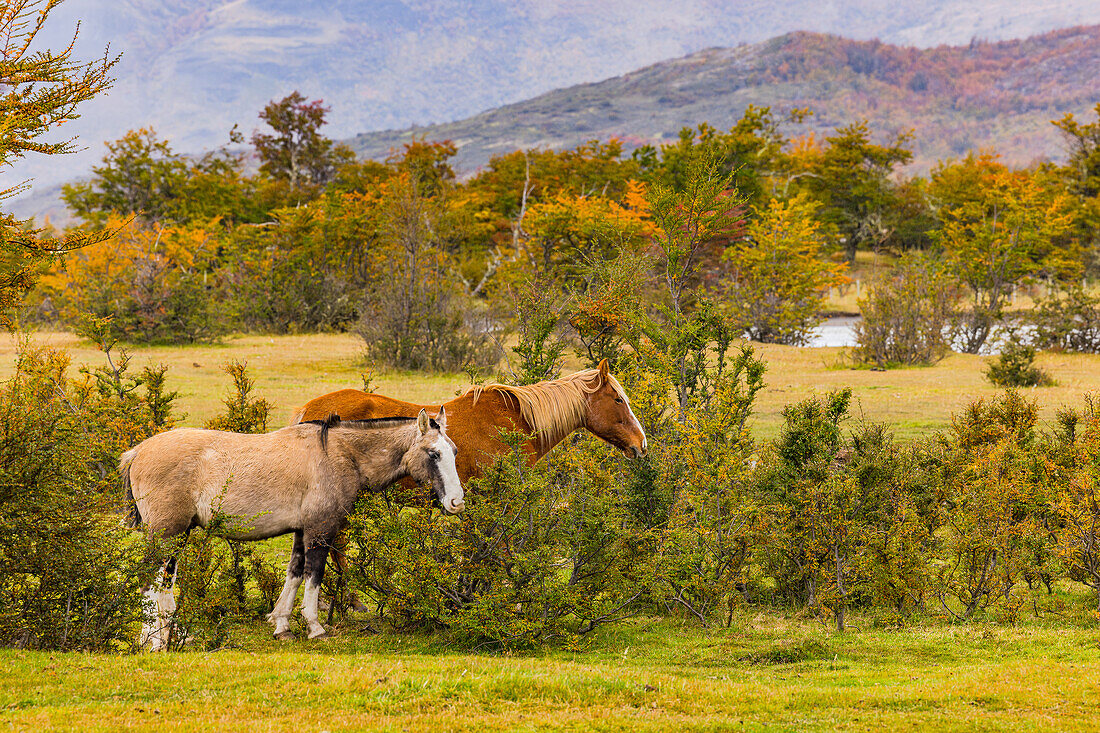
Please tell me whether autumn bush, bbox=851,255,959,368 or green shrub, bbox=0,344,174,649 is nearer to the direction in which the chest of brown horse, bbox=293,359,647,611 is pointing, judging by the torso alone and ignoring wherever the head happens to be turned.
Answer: the autumn bush

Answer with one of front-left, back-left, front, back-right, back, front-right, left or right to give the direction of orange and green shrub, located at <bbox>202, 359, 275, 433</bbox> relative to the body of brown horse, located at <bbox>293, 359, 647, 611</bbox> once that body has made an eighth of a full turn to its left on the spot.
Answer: left

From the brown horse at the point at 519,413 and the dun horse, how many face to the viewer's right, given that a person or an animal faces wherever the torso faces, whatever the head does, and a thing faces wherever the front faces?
2

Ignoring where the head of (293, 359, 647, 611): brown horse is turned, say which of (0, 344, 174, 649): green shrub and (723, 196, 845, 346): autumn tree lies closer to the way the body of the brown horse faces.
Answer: the autumn tree

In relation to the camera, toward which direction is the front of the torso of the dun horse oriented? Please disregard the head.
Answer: to the viewer's right

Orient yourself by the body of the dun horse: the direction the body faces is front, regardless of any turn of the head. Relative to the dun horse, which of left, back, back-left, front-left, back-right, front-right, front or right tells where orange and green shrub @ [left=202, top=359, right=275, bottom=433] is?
left

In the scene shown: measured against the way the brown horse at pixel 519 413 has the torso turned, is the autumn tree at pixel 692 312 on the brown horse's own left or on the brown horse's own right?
on the brown horse's own left

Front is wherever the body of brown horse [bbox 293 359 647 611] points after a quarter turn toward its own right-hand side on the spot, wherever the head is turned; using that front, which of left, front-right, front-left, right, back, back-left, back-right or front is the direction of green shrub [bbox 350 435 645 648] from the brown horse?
front

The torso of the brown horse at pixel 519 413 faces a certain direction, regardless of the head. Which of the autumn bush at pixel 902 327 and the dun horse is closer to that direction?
the autumn bush

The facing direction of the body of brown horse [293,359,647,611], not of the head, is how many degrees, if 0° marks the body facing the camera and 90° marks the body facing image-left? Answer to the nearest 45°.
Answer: approximately 270°

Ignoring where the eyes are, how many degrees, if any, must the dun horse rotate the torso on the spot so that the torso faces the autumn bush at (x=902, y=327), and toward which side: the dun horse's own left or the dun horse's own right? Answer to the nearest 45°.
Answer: approximately 45° to the dun horse's own left

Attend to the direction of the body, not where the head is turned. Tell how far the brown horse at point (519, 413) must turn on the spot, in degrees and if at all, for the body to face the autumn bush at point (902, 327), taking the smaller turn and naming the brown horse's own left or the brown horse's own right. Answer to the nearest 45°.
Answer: approximately 45° to the brown horse's own left

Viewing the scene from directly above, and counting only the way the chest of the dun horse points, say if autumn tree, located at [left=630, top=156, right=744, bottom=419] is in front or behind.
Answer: in front

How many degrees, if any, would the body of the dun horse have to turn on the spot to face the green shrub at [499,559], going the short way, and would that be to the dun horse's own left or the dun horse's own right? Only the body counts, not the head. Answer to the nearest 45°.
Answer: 0° — it already faces it
